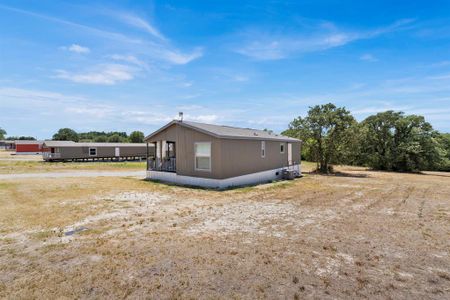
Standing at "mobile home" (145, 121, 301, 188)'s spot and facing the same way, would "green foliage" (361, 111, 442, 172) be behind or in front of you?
behind

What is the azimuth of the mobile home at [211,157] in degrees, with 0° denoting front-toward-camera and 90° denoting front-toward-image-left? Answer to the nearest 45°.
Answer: approximately 45°

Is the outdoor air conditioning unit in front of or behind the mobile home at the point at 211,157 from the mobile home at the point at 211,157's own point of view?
behind

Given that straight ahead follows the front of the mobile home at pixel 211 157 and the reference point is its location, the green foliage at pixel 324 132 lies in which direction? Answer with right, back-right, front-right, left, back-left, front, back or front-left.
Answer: back
